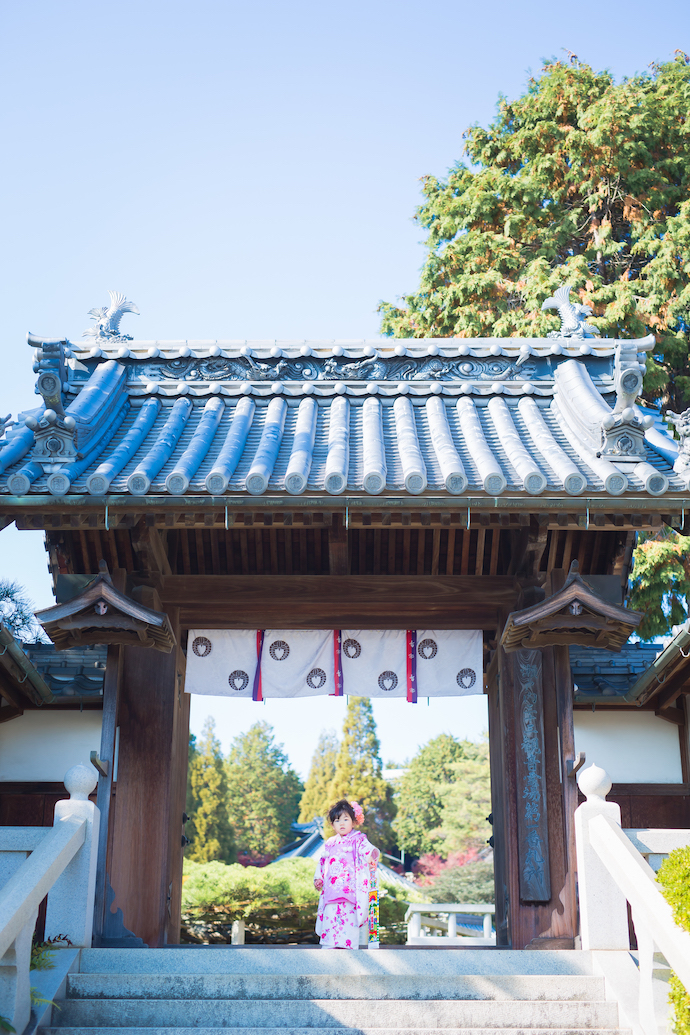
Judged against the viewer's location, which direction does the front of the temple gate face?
facing the viewer

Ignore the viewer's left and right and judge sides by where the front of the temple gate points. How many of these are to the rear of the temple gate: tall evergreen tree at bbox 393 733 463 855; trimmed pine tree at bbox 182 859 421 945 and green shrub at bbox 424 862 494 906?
3

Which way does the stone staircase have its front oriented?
toward the camera

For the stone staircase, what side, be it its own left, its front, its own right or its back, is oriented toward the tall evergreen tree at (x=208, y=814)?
back

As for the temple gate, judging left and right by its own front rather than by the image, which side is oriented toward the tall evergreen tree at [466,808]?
back

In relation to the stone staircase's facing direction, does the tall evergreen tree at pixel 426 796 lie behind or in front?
behind

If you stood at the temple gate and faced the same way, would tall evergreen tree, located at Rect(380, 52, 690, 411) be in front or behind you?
behind

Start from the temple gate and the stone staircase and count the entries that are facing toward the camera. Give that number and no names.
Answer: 2

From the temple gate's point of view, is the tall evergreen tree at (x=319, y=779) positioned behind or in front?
behind

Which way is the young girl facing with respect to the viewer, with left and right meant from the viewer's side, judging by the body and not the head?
facing the viewer and to the left of the viewer

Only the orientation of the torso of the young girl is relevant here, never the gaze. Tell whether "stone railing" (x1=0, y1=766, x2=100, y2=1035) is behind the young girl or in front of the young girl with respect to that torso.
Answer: in front
